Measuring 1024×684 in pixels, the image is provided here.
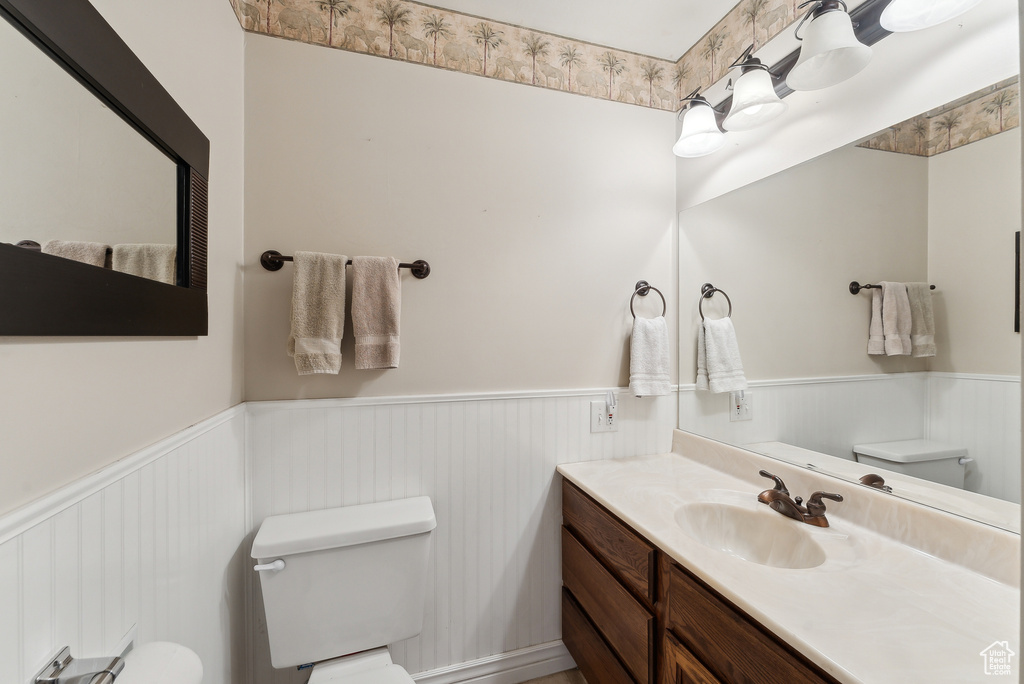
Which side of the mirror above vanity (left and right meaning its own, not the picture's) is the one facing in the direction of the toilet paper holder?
front

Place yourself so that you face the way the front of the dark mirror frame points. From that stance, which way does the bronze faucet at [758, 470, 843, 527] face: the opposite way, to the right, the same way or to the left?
the opposite way

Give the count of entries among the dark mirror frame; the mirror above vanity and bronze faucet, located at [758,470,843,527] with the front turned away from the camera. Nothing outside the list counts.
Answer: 0

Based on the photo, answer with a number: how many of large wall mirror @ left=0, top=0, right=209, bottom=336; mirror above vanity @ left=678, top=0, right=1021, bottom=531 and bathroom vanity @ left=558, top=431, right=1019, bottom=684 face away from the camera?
0

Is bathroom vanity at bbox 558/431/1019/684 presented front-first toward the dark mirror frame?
yes

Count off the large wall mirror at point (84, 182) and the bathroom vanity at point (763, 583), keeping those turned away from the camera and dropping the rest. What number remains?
0

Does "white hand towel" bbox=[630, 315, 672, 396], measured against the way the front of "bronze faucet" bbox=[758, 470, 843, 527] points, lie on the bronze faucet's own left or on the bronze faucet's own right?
on the bronze faucet's own right

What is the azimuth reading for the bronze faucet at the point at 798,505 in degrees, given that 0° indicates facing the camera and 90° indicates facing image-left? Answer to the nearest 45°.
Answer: approximately 45°

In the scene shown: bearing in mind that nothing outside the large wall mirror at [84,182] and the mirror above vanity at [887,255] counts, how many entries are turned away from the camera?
0

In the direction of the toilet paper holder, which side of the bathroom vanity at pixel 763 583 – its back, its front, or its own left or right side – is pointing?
front

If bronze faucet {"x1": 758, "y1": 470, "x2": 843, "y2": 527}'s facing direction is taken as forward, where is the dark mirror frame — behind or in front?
in front
